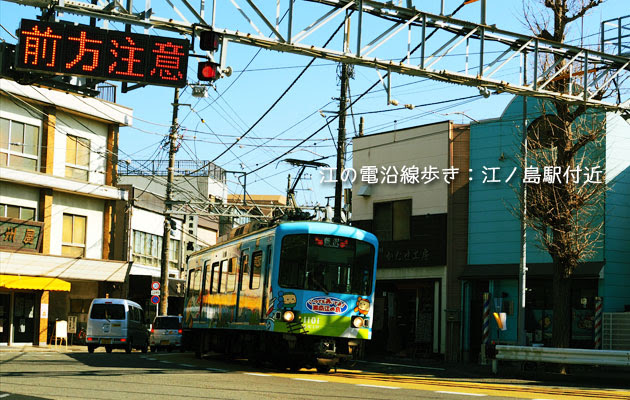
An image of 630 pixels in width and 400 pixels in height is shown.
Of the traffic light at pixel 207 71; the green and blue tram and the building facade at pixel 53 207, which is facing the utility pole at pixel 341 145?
the building facade

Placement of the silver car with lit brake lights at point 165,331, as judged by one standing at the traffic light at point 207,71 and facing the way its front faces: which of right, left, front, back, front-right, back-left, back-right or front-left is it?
back

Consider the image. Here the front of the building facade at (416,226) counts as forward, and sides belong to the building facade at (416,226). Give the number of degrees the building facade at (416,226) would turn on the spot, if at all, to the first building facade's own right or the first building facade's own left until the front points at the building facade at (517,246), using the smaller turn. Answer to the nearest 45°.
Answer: approximately 90° to the first building facade's own left

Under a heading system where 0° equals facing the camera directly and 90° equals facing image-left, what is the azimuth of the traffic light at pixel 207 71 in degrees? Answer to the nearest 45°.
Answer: approximately 0°

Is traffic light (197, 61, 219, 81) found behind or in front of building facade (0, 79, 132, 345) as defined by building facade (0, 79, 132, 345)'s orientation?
in front

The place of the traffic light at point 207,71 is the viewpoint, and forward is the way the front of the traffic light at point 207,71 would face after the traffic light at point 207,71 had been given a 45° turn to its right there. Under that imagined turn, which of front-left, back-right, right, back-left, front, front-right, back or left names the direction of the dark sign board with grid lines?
back

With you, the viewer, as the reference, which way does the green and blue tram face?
facing the viewer and to the right of the viewer

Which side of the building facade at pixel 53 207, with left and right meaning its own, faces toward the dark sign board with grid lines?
front

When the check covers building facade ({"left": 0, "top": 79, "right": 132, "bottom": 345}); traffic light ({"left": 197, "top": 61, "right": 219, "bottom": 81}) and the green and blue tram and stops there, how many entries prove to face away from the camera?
0

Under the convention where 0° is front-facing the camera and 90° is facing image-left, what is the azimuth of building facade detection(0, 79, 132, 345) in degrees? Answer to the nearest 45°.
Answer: approximately 315°

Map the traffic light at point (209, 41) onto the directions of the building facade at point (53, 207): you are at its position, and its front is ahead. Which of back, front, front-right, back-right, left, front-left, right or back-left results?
front-right

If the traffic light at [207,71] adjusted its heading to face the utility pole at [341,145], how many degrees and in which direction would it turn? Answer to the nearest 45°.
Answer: approximately 180°

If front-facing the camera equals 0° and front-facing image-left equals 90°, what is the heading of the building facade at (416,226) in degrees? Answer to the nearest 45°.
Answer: approximately 45°

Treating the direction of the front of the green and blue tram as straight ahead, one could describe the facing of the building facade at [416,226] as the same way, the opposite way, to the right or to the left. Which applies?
to the right
